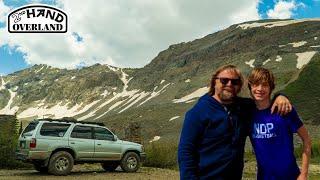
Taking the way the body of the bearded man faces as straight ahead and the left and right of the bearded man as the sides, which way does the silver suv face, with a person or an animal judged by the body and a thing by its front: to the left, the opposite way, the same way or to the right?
to the left

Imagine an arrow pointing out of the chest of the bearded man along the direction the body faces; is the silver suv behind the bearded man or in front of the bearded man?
behind

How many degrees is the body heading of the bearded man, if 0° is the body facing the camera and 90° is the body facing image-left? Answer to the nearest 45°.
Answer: approximately 315°

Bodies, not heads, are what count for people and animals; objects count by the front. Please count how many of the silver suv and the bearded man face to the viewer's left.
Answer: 0
